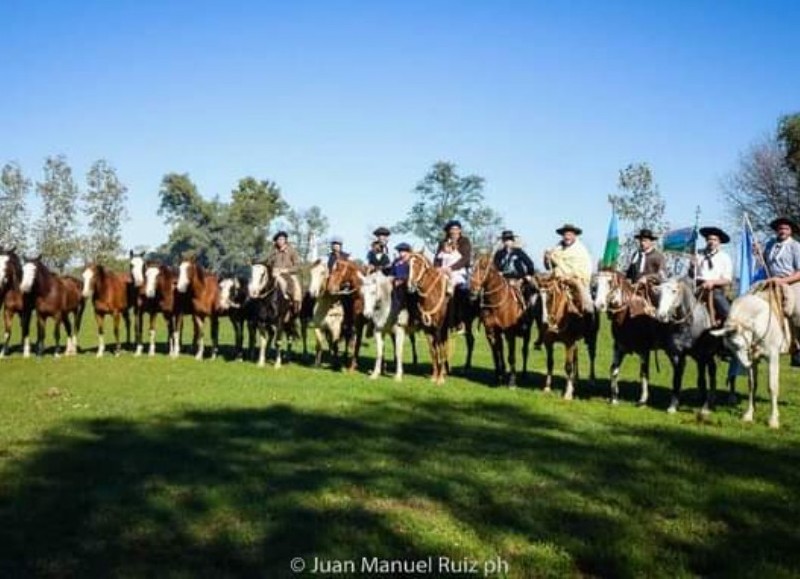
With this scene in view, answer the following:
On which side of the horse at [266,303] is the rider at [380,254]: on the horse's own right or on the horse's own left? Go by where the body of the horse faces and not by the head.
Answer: on the horse's own left

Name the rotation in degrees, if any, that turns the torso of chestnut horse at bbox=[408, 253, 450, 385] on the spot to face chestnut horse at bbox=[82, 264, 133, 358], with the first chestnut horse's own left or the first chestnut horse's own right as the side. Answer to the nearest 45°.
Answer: approximately 90° to the first chestnut horse's own right

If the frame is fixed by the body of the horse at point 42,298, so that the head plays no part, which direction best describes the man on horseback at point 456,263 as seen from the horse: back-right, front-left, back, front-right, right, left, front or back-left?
left

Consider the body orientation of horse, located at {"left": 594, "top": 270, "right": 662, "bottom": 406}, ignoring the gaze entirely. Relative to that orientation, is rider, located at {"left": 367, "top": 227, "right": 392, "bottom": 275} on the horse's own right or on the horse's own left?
on the horse's own right

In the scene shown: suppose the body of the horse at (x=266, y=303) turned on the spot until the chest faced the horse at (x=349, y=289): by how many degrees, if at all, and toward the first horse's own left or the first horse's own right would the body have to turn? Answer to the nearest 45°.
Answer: approximately 90° to the first horse's own left

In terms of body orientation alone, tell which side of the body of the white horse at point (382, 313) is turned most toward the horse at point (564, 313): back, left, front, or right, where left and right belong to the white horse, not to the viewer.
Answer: left

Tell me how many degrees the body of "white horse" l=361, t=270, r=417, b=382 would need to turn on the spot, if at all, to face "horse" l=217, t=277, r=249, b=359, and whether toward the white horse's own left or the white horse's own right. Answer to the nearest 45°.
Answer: approximately 90° to the white horse's own right

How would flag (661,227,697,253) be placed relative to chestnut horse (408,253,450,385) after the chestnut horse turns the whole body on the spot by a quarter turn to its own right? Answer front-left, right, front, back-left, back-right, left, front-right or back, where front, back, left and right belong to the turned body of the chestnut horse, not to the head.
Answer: back-right

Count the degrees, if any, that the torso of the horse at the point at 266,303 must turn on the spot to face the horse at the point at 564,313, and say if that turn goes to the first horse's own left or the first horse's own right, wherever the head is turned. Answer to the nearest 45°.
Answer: approximately 90° to the first horse's own left

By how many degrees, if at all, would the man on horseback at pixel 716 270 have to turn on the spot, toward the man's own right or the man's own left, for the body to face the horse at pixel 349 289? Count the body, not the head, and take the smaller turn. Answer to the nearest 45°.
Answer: approximately 45° to the man's own right

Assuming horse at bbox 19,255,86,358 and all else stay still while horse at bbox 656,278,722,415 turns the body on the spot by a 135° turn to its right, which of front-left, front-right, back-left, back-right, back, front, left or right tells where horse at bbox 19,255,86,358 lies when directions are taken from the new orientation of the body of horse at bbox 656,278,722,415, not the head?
left

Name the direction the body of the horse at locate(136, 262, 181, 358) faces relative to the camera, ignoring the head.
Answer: toward the camera

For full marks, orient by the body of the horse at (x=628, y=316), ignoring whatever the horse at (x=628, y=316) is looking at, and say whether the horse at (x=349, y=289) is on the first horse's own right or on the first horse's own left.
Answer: on the first horse's own right

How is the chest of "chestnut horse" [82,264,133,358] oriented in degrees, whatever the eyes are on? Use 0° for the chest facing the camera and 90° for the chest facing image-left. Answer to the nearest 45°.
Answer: approximately 45°

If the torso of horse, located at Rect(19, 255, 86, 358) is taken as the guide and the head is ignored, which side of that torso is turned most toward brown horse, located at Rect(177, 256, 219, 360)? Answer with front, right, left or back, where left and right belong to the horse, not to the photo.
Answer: left

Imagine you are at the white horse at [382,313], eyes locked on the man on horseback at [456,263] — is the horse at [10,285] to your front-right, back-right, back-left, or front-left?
back-left

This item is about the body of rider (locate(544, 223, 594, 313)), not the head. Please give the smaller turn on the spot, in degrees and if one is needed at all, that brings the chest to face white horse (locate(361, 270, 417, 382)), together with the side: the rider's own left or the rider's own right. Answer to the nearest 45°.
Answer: approximately 45° to the rider's own right

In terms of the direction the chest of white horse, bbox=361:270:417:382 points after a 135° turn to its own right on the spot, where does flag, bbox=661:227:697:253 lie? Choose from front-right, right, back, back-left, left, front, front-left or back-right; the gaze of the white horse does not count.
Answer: right

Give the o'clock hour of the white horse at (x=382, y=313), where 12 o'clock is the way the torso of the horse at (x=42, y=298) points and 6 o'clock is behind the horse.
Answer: The white horse is roughly at 9 o'clock from the horse.

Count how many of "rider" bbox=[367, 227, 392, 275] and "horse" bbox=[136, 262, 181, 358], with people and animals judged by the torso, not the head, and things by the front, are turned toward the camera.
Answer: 2
